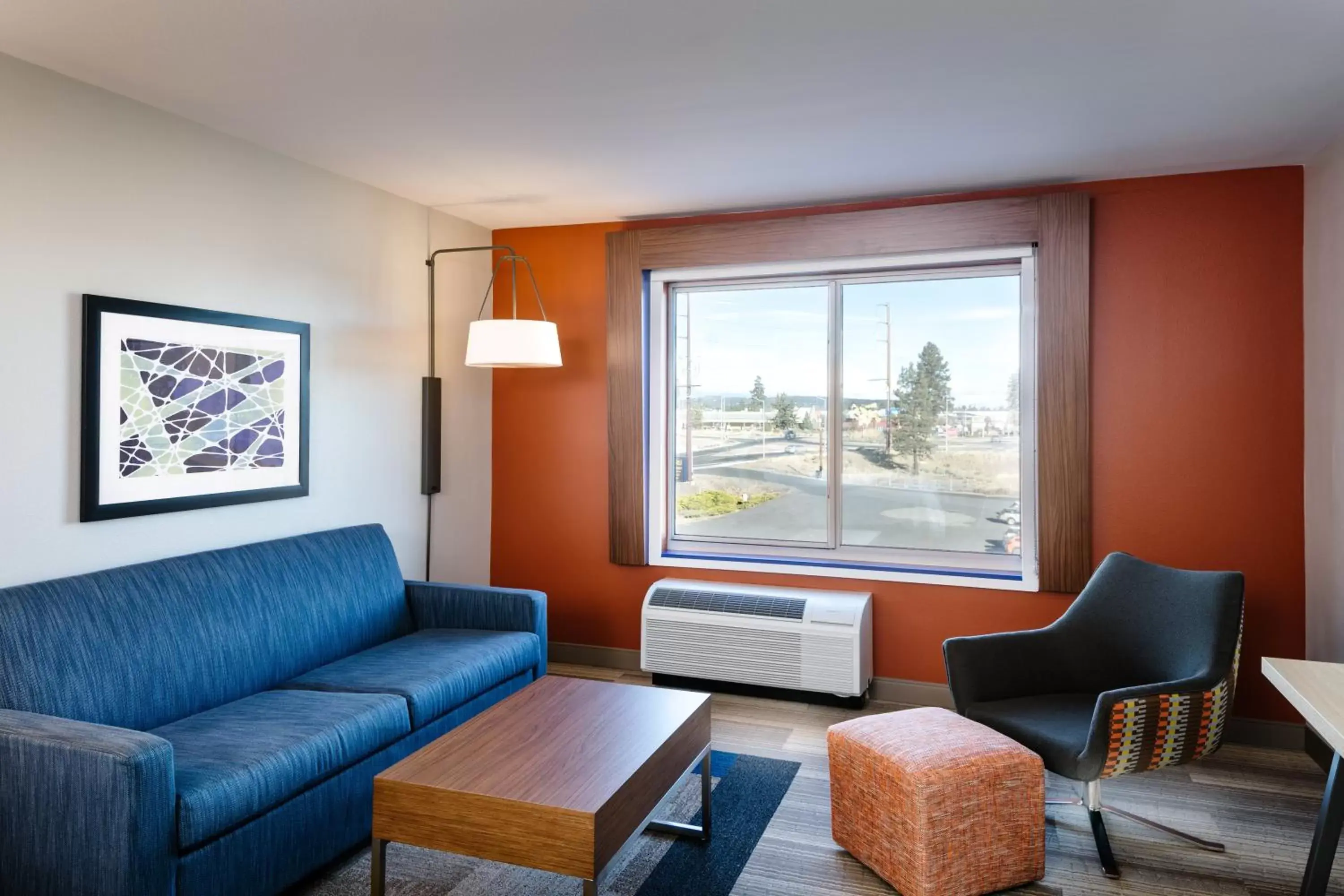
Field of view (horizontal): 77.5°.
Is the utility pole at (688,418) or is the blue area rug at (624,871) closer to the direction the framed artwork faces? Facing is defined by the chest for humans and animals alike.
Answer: the blue area rug

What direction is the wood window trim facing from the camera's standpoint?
toward the camera

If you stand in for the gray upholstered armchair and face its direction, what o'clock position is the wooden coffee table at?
The wooden coffee table is roughly at 12 o'clock from the gray upholstered armchair.

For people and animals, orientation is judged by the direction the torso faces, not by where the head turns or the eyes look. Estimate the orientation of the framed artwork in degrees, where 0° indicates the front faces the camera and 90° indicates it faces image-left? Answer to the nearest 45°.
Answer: approximately 315°

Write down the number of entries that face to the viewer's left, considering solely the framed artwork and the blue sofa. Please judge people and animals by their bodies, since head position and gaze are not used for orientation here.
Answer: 0

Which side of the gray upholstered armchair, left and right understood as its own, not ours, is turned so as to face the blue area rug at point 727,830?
front

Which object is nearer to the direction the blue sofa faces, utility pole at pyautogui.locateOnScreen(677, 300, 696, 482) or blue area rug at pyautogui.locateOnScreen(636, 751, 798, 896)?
the blue area rug

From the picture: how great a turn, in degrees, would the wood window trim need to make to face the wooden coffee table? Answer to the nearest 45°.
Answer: approximately 45° to its right

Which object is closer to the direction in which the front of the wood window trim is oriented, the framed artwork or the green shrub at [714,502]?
the framed artwork

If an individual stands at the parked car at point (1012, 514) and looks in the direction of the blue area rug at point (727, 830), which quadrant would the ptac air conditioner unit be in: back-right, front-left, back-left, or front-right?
front-right

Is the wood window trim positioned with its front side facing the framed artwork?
no

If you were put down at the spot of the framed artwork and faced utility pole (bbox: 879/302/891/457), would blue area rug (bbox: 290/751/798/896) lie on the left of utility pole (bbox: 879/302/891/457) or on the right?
right

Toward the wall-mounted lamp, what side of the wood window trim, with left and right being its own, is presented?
right

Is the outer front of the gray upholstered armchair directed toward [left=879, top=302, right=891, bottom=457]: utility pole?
no
